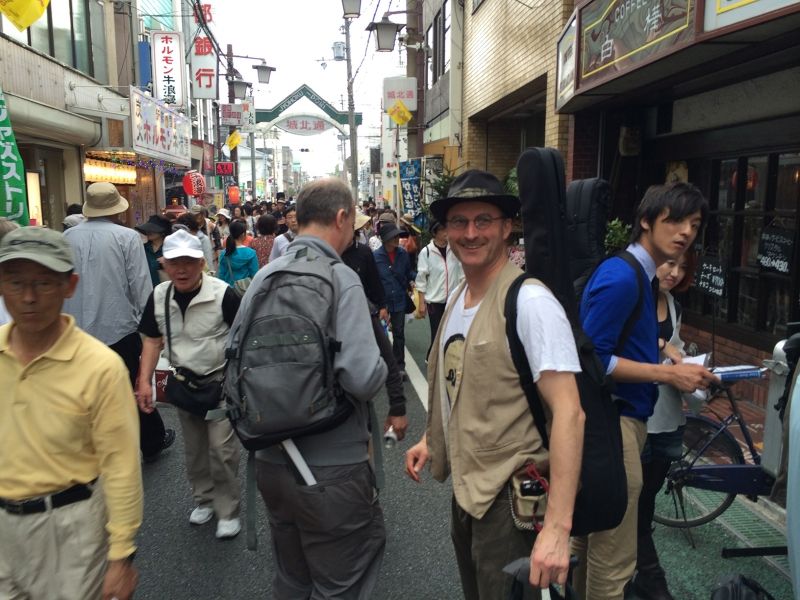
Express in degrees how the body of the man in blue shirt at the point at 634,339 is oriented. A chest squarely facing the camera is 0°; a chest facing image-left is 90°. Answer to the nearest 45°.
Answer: approximately 270°

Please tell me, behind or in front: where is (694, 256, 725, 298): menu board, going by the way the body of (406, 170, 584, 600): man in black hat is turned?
behind

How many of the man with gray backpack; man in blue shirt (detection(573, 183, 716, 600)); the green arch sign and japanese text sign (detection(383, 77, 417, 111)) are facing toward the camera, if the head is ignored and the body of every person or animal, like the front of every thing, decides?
2

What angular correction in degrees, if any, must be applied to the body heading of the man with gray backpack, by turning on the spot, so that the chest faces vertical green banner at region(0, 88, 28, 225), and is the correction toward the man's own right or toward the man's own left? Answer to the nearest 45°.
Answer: approximately 90° to the man's own left

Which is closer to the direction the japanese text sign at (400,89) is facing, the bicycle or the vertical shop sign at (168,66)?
the bicycle

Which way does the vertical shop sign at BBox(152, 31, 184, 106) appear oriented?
toward the camera

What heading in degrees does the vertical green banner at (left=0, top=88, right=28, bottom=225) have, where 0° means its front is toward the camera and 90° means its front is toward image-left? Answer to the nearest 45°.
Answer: approximately 315°

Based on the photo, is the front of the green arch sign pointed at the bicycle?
yes

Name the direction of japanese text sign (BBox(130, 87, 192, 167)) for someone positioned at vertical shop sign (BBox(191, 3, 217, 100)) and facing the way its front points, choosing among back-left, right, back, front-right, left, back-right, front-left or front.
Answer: front

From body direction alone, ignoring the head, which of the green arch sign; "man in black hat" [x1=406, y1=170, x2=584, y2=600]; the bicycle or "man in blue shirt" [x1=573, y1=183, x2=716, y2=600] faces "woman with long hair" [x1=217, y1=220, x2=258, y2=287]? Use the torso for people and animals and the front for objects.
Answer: the green arch sign

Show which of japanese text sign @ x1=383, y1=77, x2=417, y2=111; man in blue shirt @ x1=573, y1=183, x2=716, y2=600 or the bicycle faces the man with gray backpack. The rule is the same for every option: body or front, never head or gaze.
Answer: the japanese text sign

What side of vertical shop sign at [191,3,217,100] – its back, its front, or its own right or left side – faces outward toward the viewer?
front
